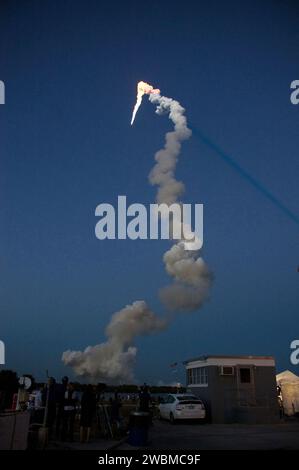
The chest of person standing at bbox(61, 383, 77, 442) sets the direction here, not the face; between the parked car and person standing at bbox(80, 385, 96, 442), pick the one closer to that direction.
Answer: the parked car

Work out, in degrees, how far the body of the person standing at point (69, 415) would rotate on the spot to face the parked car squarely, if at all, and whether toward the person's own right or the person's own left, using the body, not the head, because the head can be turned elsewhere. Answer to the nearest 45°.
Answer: approximately 45° to the person's own right

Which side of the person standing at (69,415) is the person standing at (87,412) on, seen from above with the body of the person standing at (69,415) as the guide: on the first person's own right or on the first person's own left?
on the first person's own right

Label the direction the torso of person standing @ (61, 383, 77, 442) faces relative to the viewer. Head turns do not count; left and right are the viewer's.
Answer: facing away from the viewer

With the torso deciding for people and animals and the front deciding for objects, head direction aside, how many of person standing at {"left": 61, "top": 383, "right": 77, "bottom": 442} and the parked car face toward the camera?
0

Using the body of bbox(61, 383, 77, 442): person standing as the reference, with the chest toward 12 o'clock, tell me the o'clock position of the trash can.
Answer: The trash can is roughly at 4 o'clock from the person standing.

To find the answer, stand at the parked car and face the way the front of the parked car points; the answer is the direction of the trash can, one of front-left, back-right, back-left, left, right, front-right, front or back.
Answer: back-left
